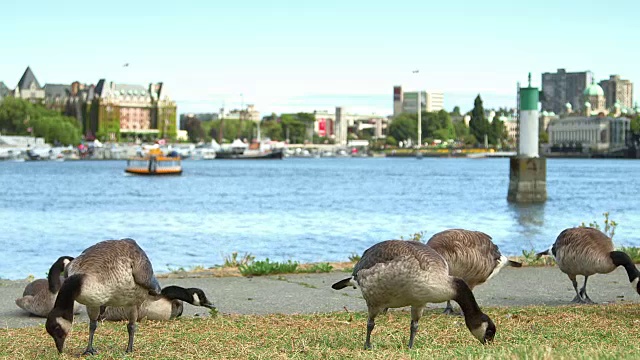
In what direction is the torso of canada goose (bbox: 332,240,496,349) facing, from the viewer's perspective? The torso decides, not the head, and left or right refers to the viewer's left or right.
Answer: facing to the right of the viewer

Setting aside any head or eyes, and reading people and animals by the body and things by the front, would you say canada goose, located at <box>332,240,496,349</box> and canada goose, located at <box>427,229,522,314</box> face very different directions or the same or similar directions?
very different directions

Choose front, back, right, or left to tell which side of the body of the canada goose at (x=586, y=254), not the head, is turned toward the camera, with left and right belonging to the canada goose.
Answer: right

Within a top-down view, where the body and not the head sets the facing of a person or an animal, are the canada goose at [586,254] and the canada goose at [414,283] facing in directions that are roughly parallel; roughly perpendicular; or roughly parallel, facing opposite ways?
roughly parallel

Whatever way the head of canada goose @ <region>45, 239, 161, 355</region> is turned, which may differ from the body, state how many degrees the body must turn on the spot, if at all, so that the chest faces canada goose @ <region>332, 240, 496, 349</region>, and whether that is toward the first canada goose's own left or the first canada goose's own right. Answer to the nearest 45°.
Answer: approximately 135° to the first canada goose's own left

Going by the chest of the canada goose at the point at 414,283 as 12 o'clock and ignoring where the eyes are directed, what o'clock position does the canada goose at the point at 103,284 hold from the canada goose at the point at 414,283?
the canada goose at the point at 103,284 is roughly at 6 o'clock from the canada goose at the point at 414,283.

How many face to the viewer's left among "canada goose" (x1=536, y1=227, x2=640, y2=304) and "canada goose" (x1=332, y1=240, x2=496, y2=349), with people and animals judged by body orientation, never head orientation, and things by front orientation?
0

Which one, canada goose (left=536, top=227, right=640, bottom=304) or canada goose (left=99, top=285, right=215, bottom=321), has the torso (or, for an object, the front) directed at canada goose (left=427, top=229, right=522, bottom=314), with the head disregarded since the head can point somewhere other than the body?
canada goose (left=99, top=285, right=215, bottom=321)

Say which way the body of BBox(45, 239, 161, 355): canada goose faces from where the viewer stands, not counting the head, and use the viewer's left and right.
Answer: facing the viewer and to the left of the viewer

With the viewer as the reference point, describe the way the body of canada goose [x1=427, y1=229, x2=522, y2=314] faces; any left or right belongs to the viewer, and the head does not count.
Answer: facing to the left of the viewer

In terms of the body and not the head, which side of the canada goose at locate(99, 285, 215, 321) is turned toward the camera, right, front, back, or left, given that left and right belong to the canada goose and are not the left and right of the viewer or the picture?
right

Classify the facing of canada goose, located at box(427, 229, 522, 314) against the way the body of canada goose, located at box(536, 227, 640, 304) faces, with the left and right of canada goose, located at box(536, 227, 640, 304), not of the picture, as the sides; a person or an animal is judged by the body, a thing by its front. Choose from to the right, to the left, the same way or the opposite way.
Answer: the opposite way

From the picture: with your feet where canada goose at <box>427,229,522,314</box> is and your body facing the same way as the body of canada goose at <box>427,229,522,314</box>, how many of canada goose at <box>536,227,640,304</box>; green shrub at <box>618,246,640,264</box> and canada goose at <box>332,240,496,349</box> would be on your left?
1

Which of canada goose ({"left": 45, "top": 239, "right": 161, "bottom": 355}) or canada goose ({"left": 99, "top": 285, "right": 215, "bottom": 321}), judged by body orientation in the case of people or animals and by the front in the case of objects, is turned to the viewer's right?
canada goose ({"left": 99, "top": 285, "right": 215, "bottom": 321})

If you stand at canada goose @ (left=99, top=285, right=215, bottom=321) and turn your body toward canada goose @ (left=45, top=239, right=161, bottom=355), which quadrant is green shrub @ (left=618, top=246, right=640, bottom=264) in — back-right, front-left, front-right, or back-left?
back-left

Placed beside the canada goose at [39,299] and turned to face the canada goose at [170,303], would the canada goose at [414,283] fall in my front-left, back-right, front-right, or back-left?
front-right

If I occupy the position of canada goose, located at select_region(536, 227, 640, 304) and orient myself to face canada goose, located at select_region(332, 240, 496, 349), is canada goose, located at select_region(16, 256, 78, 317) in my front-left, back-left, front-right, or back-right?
front-right

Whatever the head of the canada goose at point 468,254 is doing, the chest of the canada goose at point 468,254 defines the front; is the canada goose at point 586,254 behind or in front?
behind
